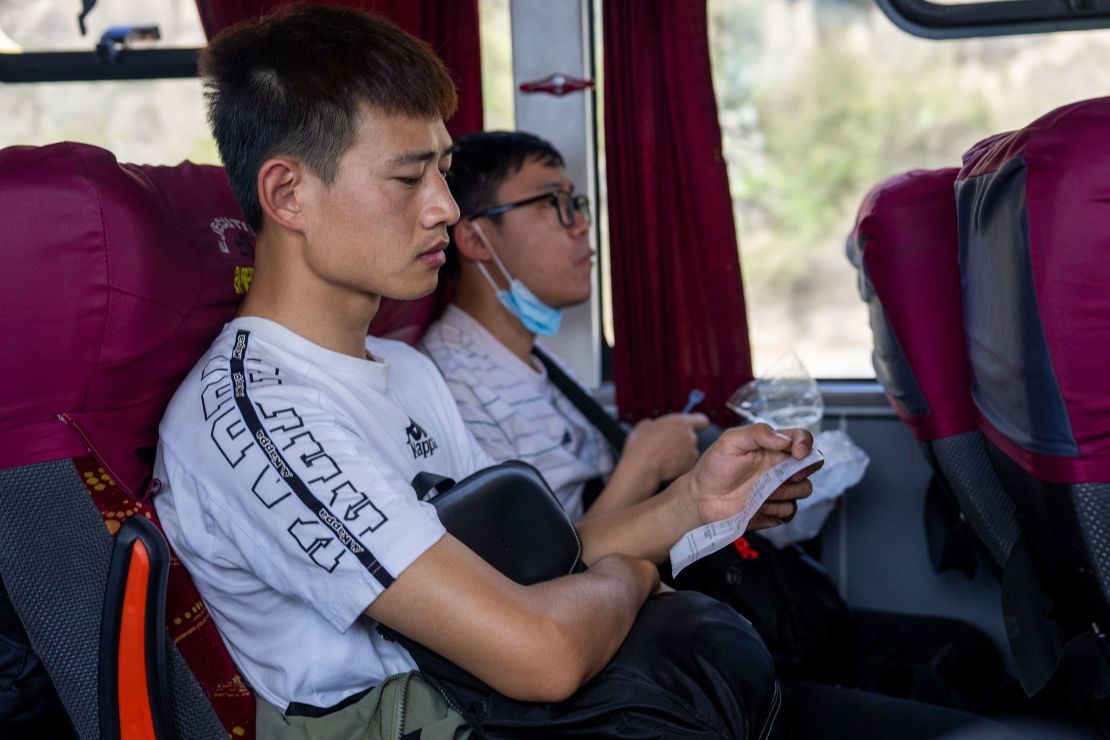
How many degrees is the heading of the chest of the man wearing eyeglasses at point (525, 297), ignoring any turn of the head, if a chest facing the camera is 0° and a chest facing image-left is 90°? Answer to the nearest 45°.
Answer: approximately 270°

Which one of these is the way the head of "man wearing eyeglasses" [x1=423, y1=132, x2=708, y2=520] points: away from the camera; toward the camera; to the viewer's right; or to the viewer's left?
to the viewer's right

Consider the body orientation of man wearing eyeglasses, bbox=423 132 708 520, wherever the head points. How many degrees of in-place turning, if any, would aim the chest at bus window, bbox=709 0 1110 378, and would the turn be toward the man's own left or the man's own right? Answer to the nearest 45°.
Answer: approximately 45° to the man's own left

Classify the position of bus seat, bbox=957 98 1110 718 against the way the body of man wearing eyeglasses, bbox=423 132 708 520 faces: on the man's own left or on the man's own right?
on the man's own right
